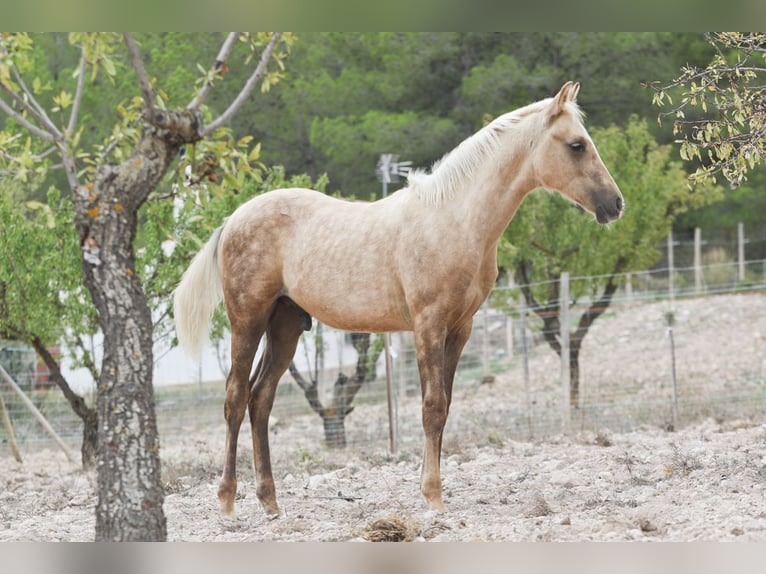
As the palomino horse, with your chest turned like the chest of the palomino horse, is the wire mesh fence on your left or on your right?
on your left

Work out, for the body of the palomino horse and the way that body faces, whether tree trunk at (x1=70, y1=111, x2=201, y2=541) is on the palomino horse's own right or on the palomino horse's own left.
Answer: on the palomino horse's own right

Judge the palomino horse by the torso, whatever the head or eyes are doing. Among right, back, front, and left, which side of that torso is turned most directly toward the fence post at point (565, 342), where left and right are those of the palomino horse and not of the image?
left

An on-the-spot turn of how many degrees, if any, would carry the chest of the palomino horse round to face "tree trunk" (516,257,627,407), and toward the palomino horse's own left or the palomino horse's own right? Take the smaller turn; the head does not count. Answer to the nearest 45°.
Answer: approximately 90° to the palomino horse's own left

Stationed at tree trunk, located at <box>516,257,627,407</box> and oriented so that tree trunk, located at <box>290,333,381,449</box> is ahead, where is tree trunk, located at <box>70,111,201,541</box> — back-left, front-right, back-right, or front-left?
front-left

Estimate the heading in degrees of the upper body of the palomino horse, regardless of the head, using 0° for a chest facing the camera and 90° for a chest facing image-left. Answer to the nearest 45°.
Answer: approximately 270°

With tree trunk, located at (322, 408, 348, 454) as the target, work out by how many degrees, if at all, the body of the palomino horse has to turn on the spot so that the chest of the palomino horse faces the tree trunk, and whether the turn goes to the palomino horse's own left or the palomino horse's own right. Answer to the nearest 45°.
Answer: approximately 90° to the palomino horse's own left

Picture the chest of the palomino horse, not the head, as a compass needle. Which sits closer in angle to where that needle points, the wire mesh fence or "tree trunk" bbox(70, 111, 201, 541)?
the wire mesh fence

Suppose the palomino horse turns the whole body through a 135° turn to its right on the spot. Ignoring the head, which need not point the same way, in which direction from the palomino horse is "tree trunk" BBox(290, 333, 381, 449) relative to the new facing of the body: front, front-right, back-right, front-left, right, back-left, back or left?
back-right

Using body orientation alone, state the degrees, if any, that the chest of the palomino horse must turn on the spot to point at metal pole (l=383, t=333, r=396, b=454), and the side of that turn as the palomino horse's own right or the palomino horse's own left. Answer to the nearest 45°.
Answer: approximately 90° to the palomino horse's own left
